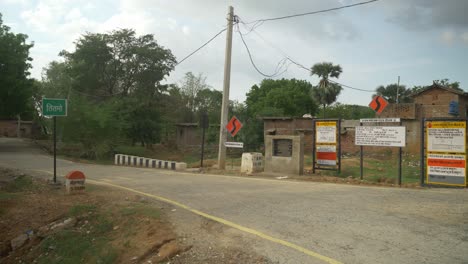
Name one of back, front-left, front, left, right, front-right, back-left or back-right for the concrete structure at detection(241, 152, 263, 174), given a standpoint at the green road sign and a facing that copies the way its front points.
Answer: left

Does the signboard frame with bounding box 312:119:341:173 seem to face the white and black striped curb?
no

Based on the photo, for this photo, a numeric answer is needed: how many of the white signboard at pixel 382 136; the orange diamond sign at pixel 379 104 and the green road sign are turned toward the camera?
3

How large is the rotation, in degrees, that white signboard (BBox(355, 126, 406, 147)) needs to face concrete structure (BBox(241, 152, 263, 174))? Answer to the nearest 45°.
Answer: approximately 90° to its right

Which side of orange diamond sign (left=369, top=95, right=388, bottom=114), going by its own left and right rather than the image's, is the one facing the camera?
front

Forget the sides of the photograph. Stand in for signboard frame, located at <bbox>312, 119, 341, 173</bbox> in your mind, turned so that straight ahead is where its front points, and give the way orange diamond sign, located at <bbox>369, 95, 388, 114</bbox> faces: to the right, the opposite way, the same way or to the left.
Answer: the same way

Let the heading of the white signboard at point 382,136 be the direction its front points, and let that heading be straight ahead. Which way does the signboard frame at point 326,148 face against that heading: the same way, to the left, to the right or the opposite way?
the same way

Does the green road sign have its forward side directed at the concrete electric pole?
no

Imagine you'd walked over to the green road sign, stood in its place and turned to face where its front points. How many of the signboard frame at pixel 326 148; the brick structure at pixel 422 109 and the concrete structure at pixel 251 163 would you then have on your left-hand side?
3

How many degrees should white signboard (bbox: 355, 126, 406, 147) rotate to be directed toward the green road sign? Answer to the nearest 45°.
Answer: approximately 45° to its right

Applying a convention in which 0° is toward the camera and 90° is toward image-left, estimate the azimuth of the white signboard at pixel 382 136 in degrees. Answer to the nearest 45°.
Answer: approximately 0°

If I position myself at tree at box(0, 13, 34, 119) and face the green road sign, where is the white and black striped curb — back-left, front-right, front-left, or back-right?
front-left

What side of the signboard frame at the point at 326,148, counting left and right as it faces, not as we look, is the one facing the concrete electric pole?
right

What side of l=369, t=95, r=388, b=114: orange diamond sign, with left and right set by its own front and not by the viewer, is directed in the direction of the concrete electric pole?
right

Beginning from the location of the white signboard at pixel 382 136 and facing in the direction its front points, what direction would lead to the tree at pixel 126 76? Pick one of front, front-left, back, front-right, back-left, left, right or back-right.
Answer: back-right

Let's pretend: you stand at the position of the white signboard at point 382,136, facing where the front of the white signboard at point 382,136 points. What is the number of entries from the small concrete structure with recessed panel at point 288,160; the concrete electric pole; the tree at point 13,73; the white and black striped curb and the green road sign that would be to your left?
0

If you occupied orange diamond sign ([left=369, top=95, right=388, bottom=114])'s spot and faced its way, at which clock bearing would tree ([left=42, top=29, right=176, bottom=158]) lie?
The tree is roughly at 4 o'clock from the orange diamond sign.

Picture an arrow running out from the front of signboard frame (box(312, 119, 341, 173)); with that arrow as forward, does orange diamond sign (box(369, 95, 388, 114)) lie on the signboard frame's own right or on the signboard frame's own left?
on the signboard frame's own left

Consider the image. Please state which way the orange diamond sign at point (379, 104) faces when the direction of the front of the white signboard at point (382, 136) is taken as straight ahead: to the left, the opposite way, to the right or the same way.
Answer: the same way

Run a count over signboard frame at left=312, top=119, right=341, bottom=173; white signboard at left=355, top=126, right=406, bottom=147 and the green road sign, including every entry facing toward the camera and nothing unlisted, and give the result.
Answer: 3
